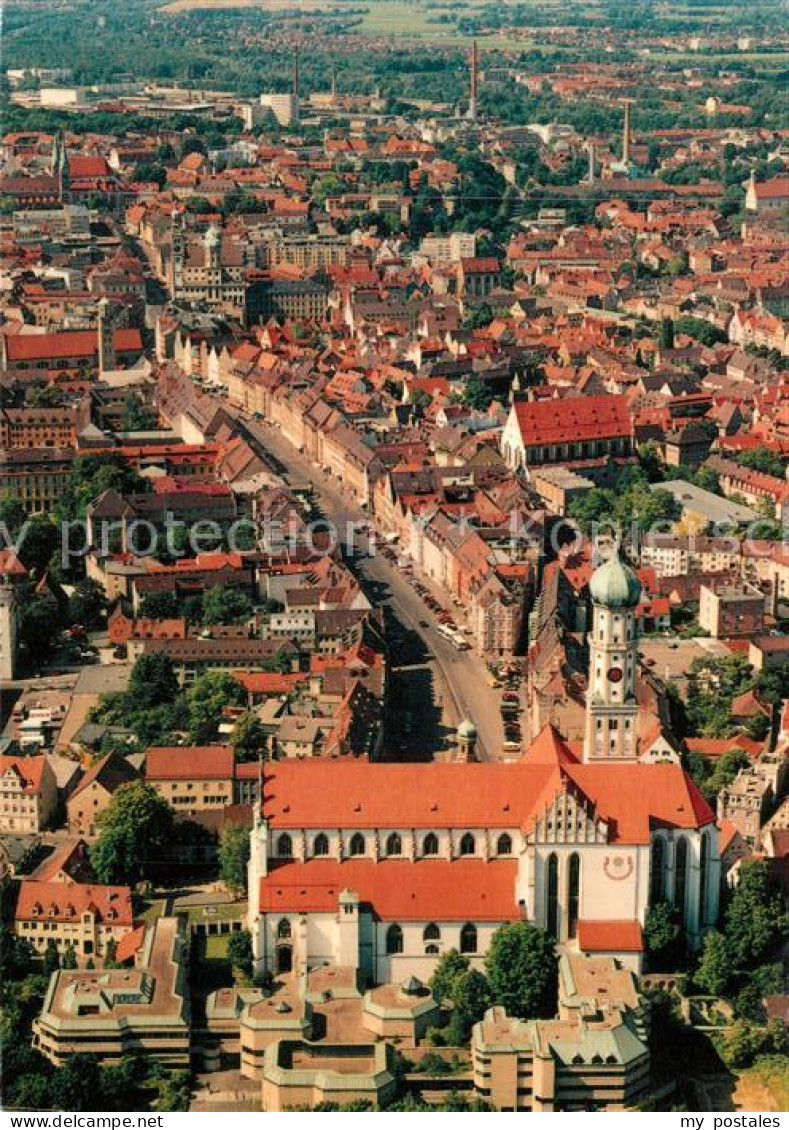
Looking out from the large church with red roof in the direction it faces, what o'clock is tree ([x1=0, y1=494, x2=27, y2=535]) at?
The tree is roughly at 2 o'clock from the large church with red roof.

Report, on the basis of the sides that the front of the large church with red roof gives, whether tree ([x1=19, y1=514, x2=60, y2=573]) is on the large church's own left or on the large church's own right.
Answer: on the large church's own right

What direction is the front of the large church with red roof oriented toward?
to the viewer's left

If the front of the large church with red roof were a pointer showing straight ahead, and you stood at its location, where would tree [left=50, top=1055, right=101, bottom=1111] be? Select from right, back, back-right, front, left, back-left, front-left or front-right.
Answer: front-left

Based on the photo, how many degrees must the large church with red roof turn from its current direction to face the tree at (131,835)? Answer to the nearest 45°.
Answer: approximately 45° to its right

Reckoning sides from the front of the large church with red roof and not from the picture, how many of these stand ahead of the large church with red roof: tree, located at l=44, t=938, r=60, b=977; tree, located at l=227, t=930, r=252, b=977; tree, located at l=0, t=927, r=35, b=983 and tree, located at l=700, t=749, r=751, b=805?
3

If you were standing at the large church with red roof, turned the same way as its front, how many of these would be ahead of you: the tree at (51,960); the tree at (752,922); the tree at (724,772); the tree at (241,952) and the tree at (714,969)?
2

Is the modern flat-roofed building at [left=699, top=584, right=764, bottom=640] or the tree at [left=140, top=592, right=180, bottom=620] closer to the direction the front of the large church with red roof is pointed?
the tree

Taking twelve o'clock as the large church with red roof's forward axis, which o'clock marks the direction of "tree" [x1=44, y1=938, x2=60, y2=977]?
The tree is roughly at 12 o'clock from the large church with red roof.

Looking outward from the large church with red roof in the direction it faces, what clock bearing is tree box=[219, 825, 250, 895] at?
The tree is roughly at 1 o'clock from the large church with red roof.

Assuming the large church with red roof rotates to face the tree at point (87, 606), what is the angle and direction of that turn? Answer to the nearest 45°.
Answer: approximately 45° to its right

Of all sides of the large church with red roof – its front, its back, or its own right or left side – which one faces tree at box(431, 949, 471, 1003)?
left

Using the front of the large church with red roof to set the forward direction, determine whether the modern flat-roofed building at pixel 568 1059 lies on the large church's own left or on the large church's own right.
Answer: on the large church's own left

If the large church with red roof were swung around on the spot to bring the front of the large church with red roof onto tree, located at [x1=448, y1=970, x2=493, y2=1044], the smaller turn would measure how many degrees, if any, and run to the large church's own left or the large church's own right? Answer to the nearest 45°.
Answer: approximately 90° to the large church's own left

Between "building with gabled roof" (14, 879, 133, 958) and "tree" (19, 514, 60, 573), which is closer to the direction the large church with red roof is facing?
the building with gabled roof

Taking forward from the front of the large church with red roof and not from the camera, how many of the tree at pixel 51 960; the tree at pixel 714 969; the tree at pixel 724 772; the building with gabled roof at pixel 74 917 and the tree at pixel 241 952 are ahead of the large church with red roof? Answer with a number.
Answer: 3

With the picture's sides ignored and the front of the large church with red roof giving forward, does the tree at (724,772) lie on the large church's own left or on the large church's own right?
on the large church's own right

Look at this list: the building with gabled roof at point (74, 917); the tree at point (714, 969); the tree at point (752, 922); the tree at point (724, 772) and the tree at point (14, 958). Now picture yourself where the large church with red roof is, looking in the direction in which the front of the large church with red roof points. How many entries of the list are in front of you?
2
